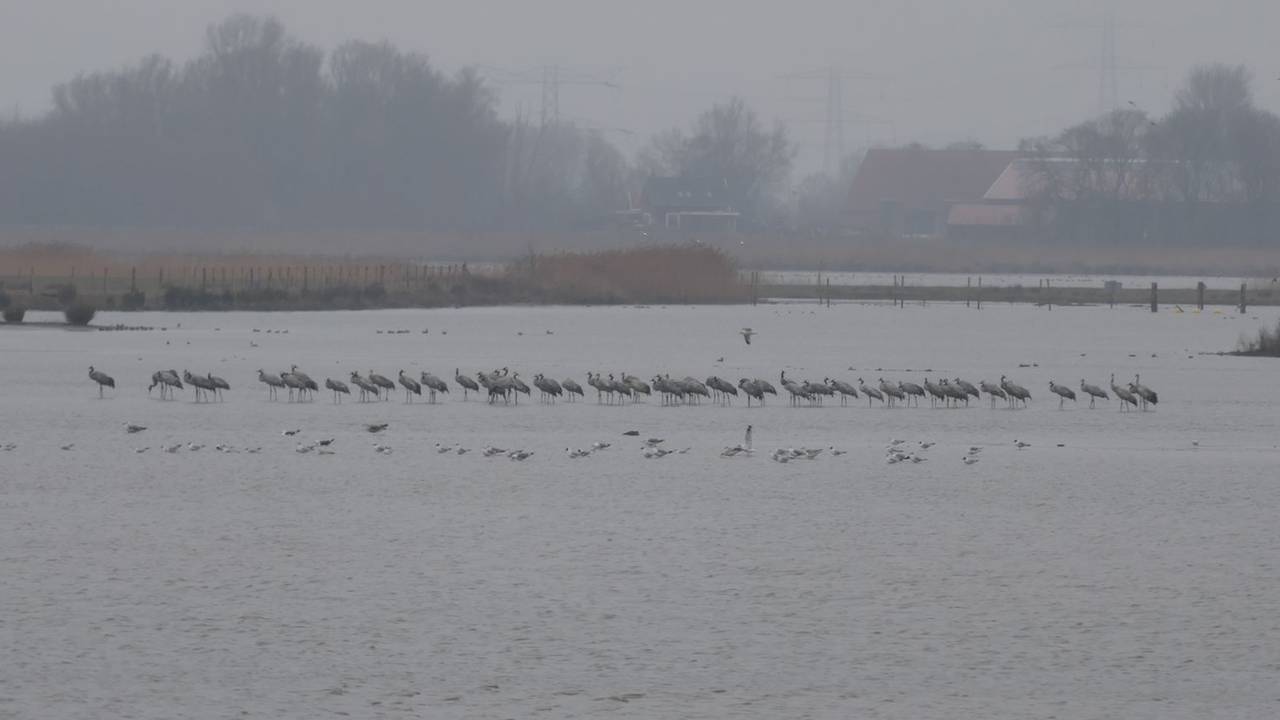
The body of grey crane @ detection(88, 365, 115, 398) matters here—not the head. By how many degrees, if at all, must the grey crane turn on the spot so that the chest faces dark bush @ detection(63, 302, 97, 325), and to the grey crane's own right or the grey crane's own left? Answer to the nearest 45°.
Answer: approximately 90° to the grey crane's own right

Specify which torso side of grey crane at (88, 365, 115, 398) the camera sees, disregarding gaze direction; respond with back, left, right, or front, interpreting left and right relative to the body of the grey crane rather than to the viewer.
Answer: left

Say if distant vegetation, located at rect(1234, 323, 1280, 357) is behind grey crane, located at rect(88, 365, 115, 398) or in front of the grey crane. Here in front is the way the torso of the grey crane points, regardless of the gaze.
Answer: behind

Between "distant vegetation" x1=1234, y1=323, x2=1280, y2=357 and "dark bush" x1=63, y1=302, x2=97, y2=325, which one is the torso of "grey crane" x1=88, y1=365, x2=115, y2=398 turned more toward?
the dark bush
